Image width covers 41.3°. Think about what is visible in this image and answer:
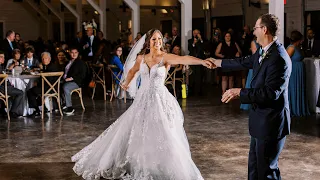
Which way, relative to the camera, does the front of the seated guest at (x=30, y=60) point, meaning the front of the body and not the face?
toward the camera

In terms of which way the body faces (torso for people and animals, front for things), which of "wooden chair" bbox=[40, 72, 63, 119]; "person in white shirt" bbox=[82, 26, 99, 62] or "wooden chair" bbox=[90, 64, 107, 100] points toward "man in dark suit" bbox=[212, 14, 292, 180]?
the person in white shirt

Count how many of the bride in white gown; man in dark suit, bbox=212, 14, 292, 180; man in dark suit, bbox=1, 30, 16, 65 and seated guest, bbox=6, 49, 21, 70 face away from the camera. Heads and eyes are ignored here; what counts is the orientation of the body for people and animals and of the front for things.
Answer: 0

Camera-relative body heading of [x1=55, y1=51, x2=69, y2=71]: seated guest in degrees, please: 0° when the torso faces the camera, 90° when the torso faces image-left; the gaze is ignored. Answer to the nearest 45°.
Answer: approximately 0°

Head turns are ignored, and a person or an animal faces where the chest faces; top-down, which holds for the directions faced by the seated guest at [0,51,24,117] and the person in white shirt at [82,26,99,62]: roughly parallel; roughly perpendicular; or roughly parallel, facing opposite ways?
roughly perpendicular

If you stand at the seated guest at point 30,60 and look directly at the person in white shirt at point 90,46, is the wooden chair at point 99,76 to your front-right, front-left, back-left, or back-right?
front-right

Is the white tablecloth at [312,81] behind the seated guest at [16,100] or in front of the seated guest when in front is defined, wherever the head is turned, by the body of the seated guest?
in front

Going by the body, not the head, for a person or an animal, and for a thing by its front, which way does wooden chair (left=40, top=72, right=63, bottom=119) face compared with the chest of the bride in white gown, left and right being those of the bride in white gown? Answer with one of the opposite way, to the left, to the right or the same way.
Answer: the opposite way

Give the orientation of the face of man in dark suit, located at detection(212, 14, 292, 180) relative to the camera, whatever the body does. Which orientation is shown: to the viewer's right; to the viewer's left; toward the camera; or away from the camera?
to the viewer's left

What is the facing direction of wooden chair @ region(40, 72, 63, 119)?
away from the camera

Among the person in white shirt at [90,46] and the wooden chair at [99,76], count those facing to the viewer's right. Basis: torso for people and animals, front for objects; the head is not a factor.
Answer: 0

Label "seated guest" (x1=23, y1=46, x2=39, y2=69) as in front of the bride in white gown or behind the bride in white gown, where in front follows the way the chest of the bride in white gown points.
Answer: behind

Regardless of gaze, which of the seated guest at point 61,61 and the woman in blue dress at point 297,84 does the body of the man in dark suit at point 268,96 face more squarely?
the seated guest

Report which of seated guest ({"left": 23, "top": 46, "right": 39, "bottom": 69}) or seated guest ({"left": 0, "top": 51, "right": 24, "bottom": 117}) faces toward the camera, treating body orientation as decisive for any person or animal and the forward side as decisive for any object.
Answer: seated guest ({"left": 23, "top": 46, "right": 39, "bottom": 69})

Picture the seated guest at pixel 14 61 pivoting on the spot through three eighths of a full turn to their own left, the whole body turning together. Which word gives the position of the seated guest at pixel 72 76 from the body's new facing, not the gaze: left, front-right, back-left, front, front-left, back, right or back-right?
back-right
